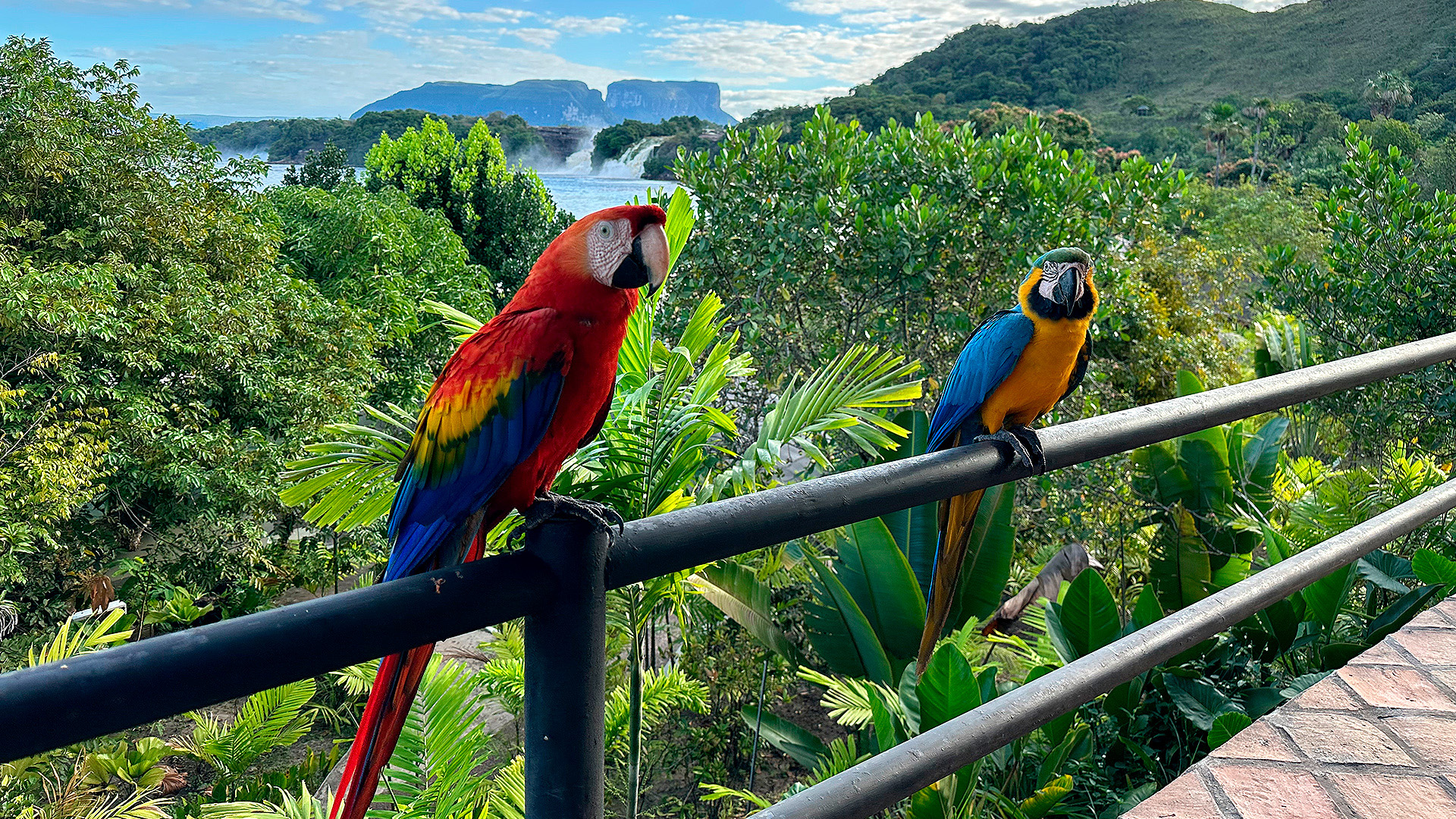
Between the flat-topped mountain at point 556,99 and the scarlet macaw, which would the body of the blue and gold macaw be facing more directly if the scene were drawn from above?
the scarlet macaw

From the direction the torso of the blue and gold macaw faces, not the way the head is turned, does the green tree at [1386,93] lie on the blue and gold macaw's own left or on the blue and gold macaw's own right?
on the blue and gold macaw's own left

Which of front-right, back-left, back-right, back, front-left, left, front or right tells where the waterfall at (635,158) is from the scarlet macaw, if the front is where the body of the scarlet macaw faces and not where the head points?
back-left

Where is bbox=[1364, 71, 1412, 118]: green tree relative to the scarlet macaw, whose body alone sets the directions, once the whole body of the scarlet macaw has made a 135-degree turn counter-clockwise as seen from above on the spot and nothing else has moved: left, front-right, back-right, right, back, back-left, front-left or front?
front-right

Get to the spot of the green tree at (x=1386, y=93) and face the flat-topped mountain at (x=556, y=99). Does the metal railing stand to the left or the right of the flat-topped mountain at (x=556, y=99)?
left

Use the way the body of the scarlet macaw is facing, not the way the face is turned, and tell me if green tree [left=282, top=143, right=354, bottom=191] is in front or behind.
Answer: behind

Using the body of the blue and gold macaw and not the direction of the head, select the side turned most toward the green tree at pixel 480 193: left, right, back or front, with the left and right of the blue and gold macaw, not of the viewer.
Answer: back

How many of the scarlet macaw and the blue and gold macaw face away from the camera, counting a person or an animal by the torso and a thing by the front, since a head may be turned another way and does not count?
0

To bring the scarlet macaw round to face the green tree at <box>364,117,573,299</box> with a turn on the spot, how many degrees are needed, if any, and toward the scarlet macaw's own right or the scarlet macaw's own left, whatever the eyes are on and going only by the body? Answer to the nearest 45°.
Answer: approximately 135° to the scarlet macaw's own left

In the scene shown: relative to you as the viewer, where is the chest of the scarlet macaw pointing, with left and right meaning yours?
facing the viewer and to the right of the viewer

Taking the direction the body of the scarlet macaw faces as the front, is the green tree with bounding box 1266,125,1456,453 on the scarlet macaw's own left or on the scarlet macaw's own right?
on the scarlet macaw's own left
